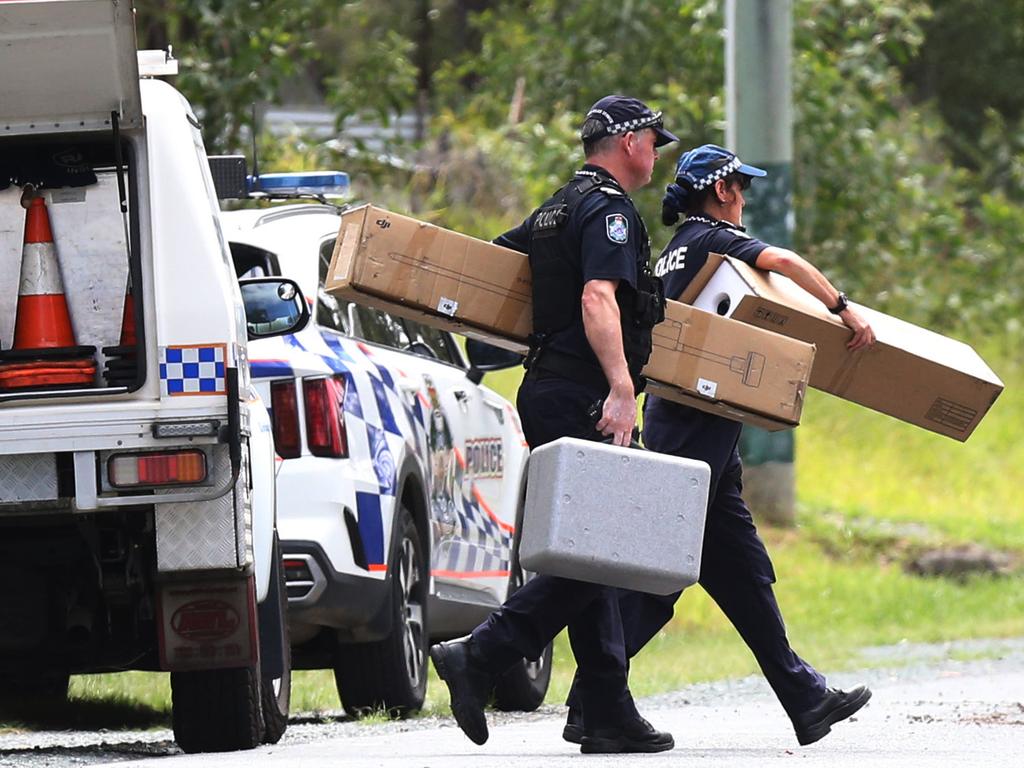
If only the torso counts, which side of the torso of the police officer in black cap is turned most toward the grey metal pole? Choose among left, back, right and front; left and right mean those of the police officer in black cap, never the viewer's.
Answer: left

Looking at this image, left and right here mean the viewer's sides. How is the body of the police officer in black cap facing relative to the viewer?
facing to the right of the viewer

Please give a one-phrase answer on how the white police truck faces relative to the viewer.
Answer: facing away from the viewer

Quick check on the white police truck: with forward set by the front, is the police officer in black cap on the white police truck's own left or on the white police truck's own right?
on the white police truck's own right

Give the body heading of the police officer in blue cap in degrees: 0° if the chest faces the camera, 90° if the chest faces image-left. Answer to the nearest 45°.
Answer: approximately 270°

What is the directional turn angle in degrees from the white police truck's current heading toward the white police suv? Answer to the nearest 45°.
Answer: approximately 45° to its right

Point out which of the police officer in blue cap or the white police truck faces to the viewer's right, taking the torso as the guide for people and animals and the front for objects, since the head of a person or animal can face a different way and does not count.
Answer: the police officer in blue cap

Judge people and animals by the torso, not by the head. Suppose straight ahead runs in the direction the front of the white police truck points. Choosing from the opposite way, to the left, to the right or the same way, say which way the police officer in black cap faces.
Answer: to the right

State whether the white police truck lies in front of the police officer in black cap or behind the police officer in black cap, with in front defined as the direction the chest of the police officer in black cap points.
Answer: behind

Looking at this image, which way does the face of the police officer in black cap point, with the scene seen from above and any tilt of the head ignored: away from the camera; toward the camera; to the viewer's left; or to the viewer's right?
to the viewer's right

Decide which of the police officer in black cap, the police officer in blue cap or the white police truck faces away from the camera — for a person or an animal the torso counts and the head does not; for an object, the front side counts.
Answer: the white police truck

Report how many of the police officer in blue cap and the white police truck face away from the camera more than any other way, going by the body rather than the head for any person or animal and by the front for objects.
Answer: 1

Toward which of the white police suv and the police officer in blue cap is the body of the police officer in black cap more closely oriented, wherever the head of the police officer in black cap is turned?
the police officer in blue cap

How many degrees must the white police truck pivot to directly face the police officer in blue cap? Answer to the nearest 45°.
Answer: approximately 90° to its right
